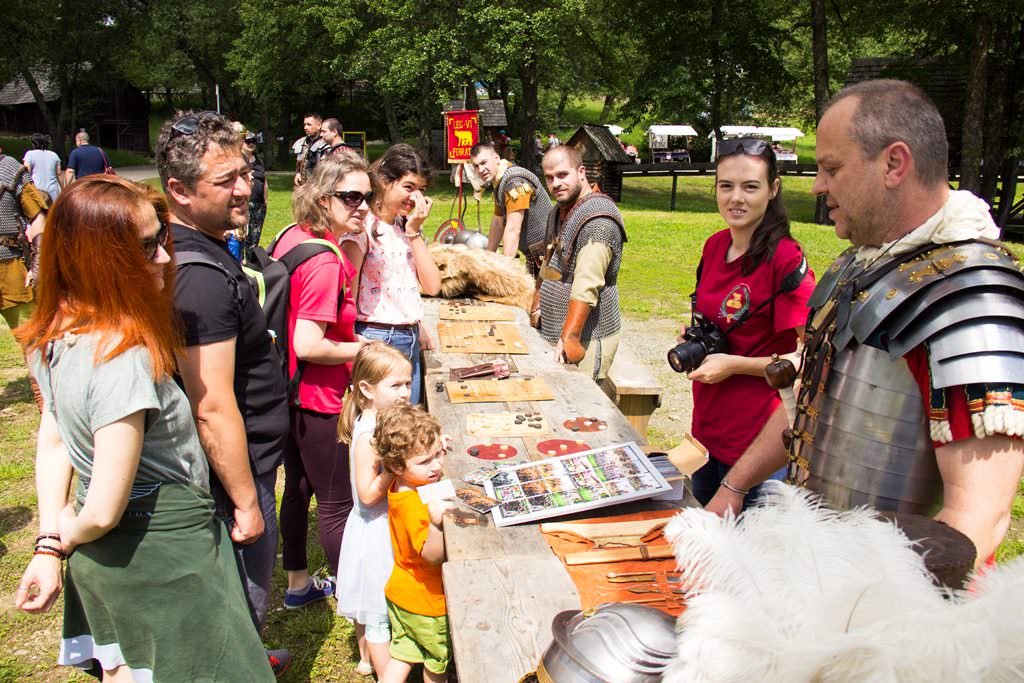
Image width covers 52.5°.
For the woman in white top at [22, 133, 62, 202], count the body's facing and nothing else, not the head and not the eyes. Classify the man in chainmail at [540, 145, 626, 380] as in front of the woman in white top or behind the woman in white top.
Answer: behind

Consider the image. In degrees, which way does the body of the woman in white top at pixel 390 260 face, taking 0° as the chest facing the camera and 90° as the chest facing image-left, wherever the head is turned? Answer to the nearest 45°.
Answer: approximately 315°

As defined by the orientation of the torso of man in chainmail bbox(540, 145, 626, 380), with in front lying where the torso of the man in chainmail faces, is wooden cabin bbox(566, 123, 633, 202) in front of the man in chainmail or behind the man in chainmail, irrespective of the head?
behind

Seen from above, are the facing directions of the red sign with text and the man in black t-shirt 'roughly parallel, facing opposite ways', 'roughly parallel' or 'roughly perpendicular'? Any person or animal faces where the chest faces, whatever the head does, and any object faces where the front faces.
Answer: roughly perpendicular

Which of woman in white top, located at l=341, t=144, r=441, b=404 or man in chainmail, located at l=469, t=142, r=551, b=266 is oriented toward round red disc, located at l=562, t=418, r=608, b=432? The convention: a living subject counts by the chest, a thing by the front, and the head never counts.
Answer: the woman in white top

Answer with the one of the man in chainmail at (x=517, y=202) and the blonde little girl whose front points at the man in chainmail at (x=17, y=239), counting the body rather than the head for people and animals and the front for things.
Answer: the man in chainmail at (x=517, y=202)

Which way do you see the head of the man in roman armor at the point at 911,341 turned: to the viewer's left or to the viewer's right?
to the viewer's left

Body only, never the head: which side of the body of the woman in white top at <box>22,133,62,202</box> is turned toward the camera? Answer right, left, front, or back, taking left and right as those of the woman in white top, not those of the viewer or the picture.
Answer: back

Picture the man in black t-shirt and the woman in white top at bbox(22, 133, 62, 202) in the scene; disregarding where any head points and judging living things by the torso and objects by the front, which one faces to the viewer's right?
the man in black t-shirt

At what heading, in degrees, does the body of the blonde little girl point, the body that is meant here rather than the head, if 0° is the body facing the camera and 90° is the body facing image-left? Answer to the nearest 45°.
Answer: approximately 270°
